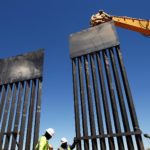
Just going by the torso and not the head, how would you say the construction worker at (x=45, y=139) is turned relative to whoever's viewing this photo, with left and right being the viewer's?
facing to the right of the viewer
